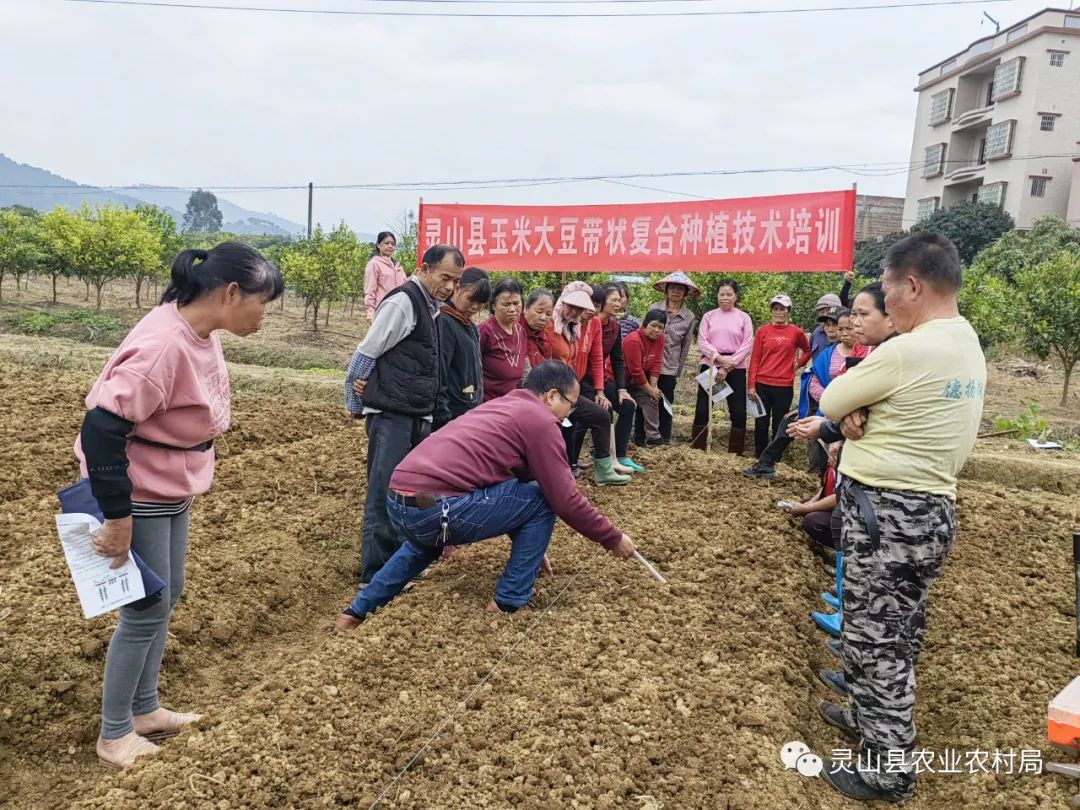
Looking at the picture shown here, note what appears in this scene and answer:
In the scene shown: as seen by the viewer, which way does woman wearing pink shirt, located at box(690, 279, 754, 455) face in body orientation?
toward the camera

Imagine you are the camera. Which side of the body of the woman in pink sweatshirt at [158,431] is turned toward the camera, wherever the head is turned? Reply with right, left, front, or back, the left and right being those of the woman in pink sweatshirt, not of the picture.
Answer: right

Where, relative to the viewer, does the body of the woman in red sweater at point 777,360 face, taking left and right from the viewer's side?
facing the viewer

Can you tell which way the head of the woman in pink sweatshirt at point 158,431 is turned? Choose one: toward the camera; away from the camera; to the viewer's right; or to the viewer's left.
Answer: to the viewer's right

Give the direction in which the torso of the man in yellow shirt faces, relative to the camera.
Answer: to the viewer's left

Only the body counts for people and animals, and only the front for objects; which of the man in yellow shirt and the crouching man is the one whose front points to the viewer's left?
the man in yellow shirt

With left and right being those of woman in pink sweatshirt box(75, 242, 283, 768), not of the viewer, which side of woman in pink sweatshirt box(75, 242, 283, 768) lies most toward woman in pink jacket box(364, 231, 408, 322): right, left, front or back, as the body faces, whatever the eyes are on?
left

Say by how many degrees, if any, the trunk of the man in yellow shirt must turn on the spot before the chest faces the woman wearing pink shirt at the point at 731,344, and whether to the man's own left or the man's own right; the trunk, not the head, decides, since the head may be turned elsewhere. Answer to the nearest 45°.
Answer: approximately 90° to the man's own right

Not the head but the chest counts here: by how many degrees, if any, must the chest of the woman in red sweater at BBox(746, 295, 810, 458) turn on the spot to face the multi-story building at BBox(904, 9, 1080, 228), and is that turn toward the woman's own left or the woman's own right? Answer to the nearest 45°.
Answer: approximately 180°

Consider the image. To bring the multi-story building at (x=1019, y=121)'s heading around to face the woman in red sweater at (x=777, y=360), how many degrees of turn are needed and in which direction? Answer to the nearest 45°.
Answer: approximately 45° to its left

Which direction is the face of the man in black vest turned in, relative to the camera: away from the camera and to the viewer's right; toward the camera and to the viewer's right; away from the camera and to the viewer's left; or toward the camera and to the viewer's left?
toward the camera and to the viewer's right

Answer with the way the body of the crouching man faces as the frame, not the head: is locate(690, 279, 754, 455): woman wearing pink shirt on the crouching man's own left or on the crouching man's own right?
on the crouching man's own left
